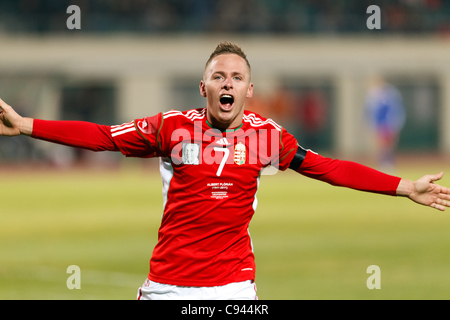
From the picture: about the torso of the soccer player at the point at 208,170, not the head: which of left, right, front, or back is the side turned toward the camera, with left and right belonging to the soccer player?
front

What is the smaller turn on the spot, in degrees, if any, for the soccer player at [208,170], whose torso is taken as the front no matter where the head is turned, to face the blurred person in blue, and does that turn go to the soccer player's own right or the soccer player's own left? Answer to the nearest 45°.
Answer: approximately 180°

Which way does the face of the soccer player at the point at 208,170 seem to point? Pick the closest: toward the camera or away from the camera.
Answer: toward the camera
